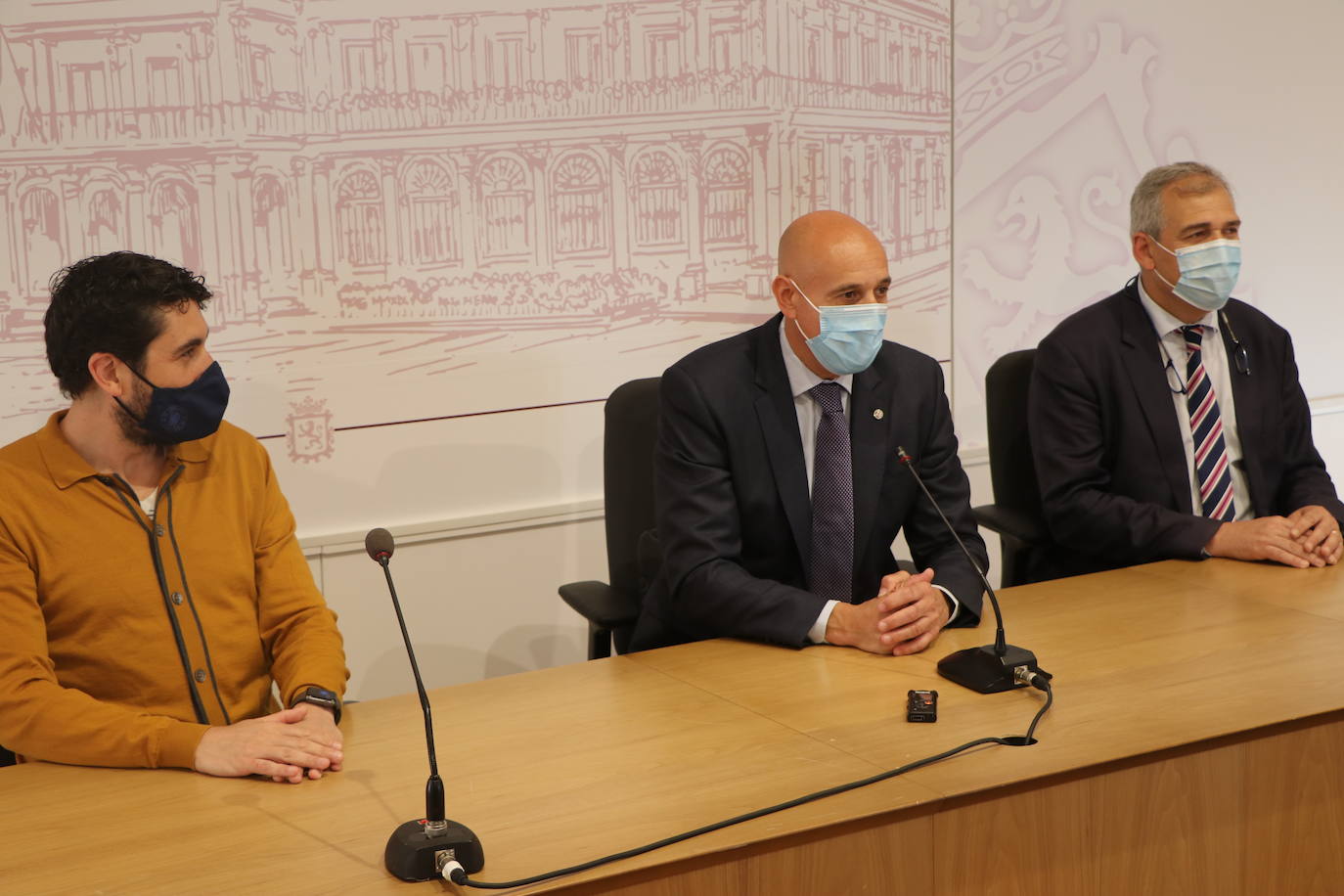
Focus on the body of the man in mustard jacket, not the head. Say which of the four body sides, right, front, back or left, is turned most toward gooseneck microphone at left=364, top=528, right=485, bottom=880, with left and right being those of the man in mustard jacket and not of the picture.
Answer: front

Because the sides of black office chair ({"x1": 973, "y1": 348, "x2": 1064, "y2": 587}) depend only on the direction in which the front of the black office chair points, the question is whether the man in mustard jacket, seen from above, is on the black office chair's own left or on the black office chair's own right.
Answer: on the black office chair's own right

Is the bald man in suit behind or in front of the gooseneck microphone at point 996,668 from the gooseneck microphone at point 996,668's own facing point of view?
in front

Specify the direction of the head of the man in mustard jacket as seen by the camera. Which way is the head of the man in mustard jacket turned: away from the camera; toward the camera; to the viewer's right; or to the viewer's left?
to the viewer's right

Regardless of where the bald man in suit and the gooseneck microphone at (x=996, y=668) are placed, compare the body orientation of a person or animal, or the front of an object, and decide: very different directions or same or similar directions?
very different directions

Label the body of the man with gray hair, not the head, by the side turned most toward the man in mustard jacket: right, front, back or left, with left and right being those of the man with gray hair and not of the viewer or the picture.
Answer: right

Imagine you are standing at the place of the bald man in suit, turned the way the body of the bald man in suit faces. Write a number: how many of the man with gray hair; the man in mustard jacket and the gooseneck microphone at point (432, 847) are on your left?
1

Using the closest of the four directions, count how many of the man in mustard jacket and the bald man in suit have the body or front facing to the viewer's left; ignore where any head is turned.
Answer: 0

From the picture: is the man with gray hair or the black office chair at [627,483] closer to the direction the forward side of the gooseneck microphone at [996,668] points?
the black office chair

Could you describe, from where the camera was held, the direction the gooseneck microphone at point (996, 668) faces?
facing away from the viewer and to the left of the viewer
